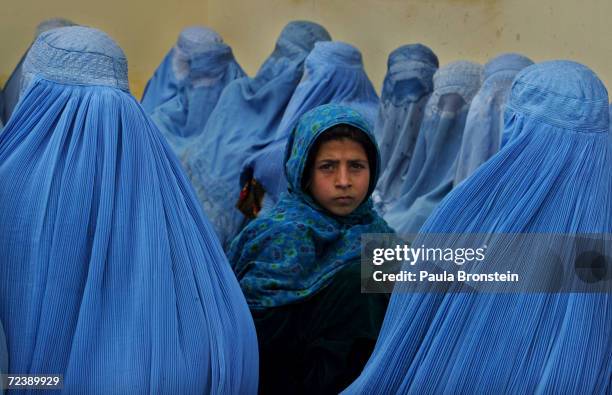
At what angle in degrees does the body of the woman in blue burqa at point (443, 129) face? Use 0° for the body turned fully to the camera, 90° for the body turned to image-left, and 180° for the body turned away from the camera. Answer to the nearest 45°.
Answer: approximately 0°

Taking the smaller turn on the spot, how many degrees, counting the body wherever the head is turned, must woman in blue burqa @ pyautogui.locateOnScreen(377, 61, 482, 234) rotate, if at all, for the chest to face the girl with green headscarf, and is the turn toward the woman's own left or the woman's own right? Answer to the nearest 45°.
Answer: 0° — they already face them

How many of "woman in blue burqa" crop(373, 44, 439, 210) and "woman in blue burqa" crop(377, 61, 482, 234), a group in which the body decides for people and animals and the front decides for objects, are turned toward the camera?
2

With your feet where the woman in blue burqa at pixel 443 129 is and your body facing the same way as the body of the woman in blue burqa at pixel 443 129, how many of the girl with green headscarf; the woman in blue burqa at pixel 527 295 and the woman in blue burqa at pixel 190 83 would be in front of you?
2

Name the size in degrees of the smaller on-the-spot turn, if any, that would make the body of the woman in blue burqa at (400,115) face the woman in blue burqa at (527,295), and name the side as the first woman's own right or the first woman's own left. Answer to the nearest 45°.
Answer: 0° — they already face them

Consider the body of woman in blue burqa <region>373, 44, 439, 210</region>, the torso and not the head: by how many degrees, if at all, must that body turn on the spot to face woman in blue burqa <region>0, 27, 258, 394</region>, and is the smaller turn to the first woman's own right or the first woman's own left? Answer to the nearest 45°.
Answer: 0° — they already face them

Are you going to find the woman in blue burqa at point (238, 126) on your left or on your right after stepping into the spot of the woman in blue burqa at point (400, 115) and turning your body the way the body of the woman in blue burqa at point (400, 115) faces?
on your right

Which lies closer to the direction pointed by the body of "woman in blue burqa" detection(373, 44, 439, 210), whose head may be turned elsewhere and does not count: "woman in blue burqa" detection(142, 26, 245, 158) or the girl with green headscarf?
the girl with green headscarf
